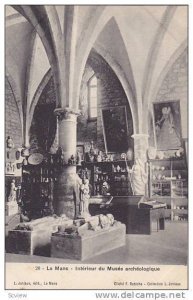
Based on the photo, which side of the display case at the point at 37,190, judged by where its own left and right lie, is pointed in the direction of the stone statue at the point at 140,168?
left

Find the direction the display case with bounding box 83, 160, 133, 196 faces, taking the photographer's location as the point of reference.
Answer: facing the viewer

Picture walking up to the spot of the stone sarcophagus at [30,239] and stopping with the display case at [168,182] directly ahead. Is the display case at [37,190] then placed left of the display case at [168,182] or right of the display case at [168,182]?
left

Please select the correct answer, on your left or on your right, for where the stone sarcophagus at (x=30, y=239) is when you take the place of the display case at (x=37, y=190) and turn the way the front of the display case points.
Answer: on your right

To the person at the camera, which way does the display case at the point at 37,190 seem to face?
facing the viewer and to the right of the viewer

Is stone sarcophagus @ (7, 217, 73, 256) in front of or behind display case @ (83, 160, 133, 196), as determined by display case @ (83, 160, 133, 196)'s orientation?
in front

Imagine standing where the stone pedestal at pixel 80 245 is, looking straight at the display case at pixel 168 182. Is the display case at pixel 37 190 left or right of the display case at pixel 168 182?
left

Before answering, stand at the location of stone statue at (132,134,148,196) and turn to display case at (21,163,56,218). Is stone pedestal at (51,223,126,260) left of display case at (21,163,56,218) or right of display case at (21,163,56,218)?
left

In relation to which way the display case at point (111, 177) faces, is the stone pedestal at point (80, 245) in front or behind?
in front

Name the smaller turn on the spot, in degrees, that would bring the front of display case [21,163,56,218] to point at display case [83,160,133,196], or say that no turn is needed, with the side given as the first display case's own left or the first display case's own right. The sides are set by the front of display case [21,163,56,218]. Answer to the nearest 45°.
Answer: approximately 90° to the first display case's own left

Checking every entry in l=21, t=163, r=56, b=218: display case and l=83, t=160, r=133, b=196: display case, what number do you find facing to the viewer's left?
0

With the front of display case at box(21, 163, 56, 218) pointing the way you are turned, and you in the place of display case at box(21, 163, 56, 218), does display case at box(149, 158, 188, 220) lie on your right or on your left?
on your left

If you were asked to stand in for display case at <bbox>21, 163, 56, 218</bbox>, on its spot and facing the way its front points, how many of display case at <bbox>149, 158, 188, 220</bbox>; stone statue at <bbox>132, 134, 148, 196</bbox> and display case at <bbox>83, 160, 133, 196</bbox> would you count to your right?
0

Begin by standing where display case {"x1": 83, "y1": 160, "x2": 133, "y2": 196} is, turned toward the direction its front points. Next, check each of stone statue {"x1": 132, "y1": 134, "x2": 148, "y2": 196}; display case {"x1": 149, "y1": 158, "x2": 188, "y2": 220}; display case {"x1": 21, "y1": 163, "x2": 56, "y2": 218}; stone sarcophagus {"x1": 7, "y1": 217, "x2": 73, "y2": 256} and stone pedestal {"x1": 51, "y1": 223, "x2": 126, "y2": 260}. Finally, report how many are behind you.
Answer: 0

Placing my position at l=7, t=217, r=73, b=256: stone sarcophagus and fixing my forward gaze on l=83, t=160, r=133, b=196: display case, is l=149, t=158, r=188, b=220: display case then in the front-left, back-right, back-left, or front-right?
front-right
